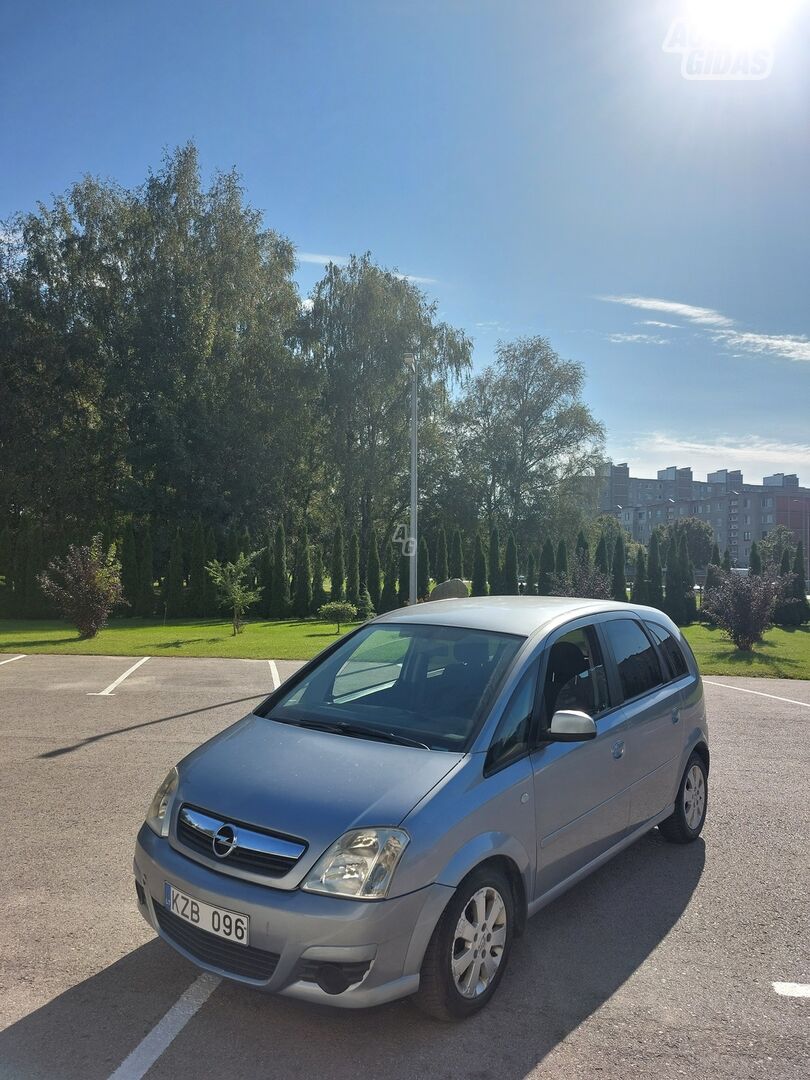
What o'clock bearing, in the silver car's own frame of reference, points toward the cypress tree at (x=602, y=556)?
The cypress tree is roughly at 5 o'clock from the silver car.

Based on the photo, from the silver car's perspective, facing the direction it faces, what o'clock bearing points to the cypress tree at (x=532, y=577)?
The cypress tree is roughly at 5 o'clock from the silver car.

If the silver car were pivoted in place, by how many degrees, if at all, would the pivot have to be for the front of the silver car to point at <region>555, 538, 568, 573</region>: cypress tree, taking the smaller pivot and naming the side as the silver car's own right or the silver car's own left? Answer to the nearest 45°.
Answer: approximately 135° to the silver car's own right

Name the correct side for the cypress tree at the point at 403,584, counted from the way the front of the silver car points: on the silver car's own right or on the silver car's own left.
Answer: on the silver car's own right

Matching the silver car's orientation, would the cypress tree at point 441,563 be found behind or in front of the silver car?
behind

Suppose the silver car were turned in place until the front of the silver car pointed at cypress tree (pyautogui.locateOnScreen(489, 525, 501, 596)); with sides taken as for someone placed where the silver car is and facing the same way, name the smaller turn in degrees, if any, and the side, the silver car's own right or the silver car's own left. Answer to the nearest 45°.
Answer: approximately 135° to the silver car's own right

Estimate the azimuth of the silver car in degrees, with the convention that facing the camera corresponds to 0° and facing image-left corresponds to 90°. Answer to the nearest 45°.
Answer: approximately 45°

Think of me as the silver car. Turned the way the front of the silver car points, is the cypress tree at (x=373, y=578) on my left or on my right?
on my right

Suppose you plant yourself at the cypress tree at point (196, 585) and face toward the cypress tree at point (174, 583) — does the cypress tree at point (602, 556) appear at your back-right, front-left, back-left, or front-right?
back-right

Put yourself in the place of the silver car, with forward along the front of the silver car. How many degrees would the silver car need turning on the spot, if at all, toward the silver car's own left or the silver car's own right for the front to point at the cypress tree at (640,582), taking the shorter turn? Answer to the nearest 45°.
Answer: approximately 135° to the silver car's own right

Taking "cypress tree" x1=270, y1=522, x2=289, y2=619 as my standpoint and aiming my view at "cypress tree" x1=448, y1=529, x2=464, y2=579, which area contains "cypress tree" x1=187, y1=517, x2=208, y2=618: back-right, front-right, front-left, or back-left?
back-left

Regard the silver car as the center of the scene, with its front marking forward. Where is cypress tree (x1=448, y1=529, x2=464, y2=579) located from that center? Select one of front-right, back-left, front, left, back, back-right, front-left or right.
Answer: back-right

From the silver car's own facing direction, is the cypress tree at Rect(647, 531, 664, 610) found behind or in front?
behind

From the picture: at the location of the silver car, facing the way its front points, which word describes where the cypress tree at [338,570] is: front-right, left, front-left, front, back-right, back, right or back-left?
back-right

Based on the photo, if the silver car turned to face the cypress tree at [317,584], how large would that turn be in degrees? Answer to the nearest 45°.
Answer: approximately 135° to its right
